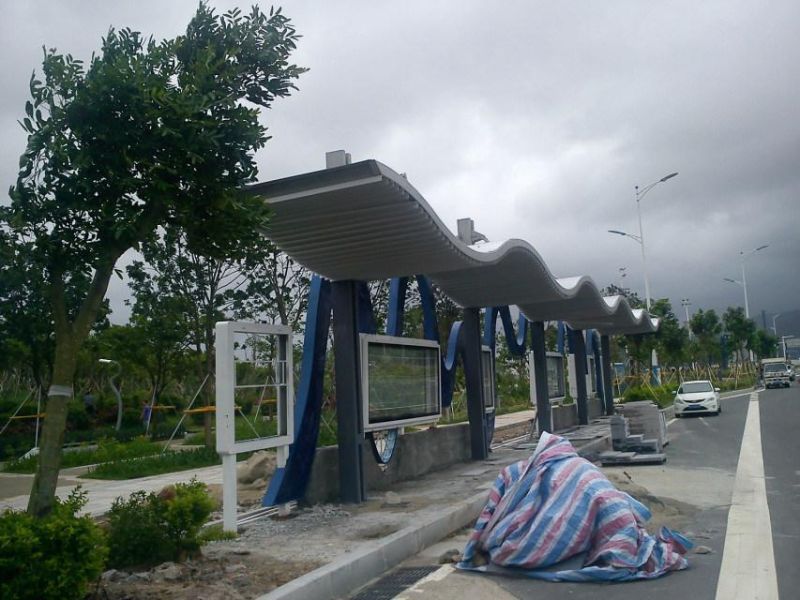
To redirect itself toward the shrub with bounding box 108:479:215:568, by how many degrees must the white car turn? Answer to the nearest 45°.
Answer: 0° — it already faces it

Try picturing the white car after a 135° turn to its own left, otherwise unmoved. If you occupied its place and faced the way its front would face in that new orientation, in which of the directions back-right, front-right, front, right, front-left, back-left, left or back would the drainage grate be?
back-right

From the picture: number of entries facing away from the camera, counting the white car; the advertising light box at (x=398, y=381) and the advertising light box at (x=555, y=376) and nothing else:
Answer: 0

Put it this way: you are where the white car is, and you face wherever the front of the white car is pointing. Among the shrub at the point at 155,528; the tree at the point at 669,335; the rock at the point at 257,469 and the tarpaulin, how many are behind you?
1

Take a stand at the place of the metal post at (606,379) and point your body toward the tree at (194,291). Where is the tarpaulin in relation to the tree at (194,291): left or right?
left

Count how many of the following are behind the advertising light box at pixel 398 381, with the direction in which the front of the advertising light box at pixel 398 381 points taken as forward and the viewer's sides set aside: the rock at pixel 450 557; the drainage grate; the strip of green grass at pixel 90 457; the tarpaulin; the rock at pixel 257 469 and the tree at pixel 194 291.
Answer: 3

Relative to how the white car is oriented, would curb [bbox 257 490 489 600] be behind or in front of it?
in front

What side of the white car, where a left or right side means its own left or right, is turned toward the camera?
front

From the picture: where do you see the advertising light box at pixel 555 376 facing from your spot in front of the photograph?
facing the viewer and to the right of the viewer

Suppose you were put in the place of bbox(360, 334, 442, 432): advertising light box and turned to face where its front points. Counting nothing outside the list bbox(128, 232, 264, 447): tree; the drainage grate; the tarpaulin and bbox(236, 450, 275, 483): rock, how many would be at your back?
2

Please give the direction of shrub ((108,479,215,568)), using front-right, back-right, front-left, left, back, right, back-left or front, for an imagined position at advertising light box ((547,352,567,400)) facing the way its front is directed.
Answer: front-right

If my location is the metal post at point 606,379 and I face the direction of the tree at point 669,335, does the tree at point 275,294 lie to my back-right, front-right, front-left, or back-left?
back-left

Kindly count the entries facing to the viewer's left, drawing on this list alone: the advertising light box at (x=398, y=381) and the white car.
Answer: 0

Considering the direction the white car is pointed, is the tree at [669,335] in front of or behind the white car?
behind

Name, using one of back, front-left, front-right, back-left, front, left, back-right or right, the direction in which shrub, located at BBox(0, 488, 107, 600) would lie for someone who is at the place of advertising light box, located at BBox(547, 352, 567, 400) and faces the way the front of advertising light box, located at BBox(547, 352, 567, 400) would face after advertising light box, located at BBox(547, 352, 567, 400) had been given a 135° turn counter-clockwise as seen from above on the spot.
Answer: back
